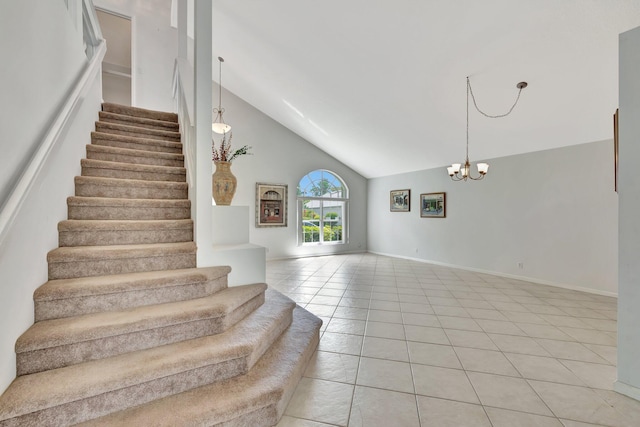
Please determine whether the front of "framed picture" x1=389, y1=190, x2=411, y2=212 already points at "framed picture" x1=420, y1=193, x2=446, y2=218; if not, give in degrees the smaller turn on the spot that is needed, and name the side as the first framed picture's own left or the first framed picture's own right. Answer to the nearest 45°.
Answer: approximately 90° to the first framed picture's own left

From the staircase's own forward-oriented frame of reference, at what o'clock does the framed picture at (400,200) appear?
The framed picture is roughly at 8 o'clock from the staircase.

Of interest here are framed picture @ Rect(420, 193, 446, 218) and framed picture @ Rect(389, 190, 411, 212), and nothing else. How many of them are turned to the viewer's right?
0

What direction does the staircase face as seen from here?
toward the camera

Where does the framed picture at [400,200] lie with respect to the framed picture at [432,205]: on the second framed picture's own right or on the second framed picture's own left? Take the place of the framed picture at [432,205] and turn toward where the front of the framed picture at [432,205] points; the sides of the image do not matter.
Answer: on the second framed picture's own right

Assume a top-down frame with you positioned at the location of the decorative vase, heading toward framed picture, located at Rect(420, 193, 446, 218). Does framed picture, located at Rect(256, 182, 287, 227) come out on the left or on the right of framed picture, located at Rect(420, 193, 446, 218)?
left

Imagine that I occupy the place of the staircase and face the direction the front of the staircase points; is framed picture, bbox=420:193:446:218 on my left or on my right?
on my left

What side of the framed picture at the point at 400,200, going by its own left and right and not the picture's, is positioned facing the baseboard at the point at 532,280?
left

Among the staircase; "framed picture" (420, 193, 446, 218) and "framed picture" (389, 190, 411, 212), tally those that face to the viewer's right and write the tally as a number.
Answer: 0

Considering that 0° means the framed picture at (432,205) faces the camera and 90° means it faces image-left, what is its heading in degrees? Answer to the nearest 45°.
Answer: approximately 45°

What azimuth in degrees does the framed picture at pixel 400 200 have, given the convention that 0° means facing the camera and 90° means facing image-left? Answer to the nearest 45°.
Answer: approximately 45°
